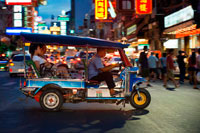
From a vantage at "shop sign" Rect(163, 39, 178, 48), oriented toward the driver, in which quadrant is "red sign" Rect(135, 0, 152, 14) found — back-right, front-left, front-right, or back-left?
back-right

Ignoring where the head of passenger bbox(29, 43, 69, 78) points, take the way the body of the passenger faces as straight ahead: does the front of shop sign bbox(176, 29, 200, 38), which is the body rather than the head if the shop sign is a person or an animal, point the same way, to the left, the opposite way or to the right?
the opposite way

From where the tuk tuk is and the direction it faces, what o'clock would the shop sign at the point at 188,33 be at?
The shop sign is roughly at 10 o'clock from the tuk tuk.

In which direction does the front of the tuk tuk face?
to the viewer's right

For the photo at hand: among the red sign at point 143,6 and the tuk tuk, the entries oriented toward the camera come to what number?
1

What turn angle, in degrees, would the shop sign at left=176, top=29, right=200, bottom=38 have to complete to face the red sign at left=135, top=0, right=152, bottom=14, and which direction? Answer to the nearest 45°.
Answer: approximately 90° to its right

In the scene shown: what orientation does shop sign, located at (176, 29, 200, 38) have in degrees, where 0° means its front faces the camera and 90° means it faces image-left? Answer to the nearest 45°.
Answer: approximately 45°

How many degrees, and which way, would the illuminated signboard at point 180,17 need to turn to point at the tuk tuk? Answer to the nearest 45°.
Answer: approximately 45° to its left

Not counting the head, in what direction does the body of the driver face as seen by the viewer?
to the viewer's right

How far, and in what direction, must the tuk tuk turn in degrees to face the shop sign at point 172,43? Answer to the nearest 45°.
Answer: approximately 90° to its left

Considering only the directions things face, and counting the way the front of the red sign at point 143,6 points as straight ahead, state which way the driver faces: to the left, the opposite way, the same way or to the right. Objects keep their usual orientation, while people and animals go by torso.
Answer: to the left
